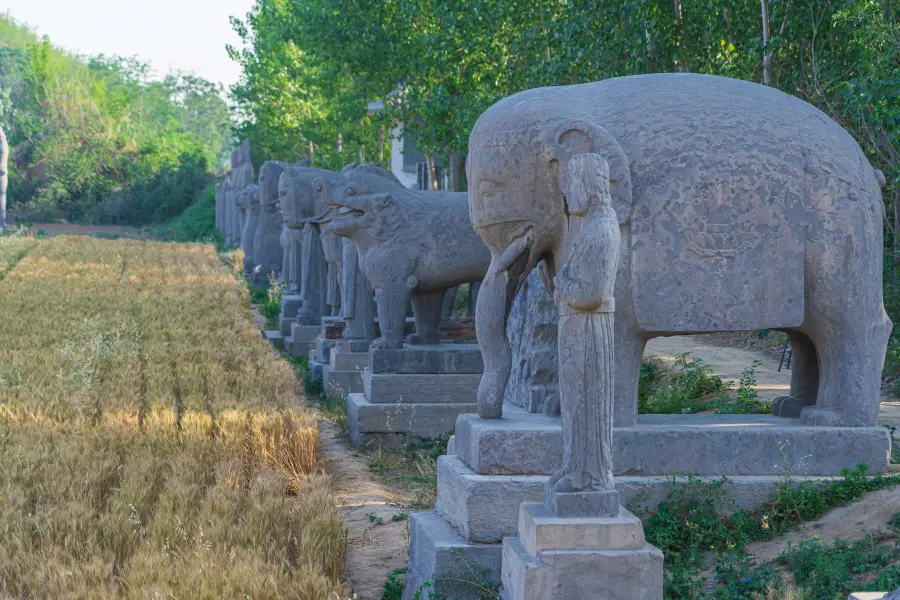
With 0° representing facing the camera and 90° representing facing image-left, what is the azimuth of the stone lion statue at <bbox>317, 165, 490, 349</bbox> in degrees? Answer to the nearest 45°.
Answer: approximately 90°

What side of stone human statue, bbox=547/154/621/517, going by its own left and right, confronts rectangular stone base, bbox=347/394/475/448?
right

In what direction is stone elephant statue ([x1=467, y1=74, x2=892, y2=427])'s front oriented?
to the viewer's left

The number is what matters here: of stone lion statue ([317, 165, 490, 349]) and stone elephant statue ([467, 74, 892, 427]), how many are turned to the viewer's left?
2

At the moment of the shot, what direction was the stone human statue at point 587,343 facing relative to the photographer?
facing to the left of the viewer
